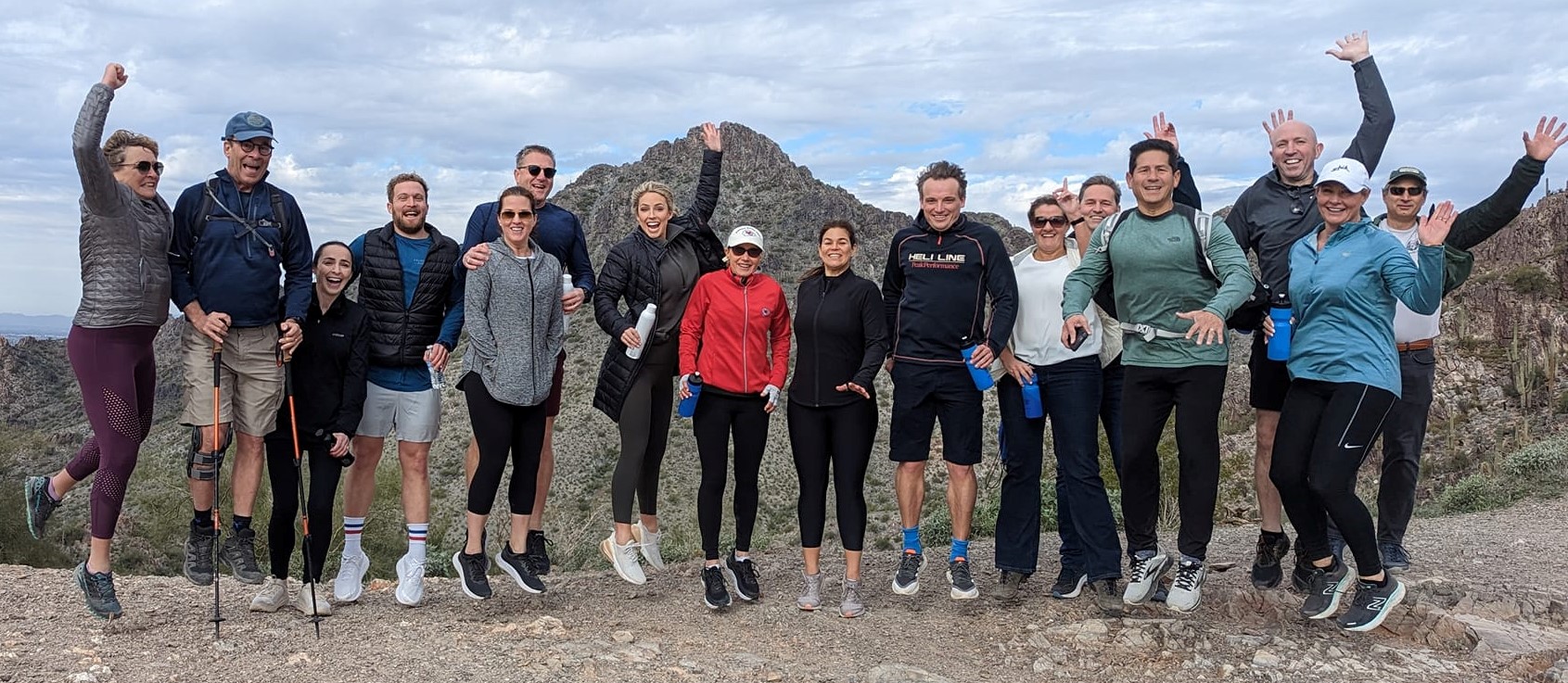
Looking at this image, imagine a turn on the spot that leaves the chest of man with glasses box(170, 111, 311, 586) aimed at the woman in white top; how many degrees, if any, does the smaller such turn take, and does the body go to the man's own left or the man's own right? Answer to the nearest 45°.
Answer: approximately 45° to the man's own left

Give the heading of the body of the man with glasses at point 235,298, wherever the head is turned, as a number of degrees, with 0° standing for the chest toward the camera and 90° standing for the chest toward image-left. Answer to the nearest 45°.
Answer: approximately 0°

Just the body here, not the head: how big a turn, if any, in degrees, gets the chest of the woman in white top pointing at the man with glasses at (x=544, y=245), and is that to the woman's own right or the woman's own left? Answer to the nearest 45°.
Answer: approximately 90° to the woman's own right

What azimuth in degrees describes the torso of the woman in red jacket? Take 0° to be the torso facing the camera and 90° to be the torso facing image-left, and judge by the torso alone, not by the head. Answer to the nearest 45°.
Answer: approximately 0°

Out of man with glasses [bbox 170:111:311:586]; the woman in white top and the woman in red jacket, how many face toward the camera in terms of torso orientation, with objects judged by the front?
3

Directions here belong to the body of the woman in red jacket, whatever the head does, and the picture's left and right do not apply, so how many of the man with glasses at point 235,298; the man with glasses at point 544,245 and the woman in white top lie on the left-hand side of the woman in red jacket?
1

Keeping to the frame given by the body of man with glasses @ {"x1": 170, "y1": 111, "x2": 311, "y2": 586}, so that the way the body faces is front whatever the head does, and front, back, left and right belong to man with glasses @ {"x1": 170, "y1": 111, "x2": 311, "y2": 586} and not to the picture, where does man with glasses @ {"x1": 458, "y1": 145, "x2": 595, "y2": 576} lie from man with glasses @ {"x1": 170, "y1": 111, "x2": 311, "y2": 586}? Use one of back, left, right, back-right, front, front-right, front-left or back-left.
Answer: left

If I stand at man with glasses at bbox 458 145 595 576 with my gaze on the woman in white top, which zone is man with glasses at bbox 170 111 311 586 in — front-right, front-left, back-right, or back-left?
back-right

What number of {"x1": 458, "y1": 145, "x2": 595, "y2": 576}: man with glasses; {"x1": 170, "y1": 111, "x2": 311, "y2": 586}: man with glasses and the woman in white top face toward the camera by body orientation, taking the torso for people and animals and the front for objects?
3

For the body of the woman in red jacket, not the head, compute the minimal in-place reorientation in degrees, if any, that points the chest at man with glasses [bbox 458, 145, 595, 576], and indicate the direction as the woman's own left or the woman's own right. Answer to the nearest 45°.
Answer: approximately 135° to the woman's own right
